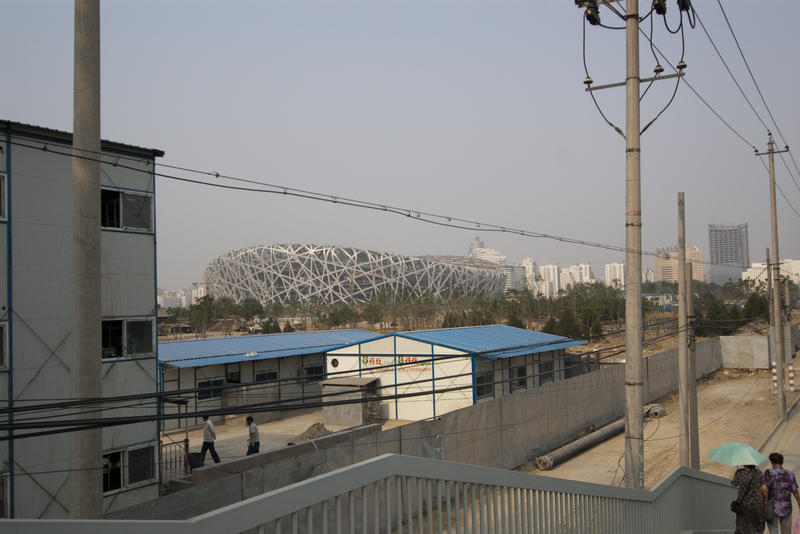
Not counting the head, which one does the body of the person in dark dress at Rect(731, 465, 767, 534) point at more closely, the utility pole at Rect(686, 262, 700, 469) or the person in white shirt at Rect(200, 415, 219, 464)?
the utility pole

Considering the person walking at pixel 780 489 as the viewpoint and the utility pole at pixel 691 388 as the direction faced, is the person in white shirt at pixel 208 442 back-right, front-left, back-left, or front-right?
front-left

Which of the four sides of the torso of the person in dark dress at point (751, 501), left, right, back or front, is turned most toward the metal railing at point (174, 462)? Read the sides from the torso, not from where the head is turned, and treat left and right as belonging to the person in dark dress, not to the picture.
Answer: left

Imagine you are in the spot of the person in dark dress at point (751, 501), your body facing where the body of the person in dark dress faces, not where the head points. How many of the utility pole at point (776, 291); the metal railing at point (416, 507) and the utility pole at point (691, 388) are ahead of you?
2

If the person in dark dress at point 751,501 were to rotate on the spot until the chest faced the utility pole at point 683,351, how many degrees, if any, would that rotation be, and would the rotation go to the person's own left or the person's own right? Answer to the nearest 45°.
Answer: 0° — they already face it

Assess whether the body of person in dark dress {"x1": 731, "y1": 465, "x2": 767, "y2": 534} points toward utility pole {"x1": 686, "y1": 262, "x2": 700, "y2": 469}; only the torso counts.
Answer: yes

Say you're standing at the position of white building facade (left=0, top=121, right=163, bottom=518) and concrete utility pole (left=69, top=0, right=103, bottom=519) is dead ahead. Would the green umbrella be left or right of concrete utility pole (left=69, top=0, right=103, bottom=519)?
left

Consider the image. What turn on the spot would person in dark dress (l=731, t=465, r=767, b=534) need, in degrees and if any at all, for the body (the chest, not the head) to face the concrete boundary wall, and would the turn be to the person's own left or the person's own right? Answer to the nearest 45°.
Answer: approximately 45° to the person's own left

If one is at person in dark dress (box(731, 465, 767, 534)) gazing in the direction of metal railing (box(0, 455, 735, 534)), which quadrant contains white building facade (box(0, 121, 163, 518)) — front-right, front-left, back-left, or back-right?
front-right

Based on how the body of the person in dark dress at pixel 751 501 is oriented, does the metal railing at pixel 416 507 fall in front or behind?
behind

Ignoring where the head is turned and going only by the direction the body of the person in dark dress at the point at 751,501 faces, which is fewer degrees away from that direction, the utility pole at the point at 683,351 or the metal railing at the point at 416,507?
the utility pole

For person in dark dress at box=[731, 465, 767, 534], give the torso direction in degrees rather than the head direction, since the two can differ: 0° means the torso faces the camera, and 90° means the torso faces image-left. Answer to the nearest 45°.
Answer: approximately 180°
